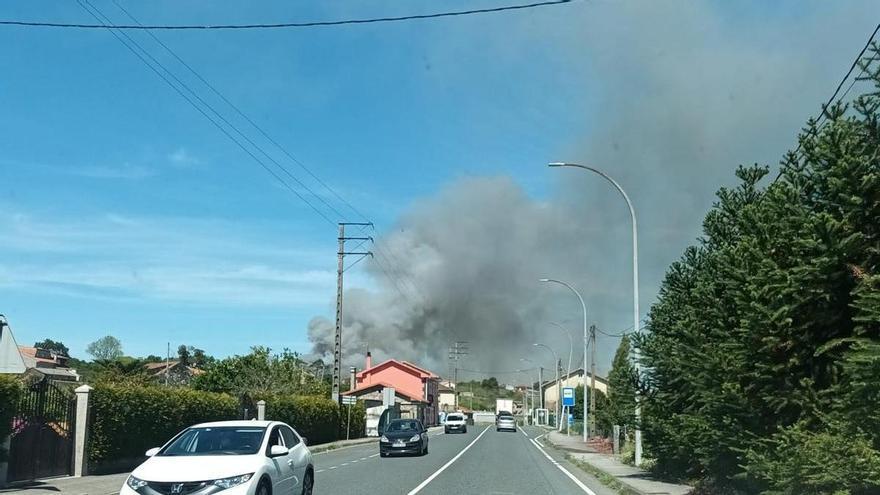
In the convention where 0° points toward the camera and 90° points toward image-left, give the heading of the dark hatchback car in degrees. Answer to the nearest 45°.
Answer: approximately 0°

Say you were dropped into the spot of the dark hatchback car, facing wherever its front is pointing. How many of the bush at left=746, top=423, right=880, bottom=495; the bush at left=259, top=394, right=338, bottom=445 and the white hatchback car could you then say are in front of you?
2

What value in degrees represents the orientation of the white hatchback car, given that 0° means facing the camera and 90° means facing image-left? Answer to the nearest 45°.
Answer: approximately 45°

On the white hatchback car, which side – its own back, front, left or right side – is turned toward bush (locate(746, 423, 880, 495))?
left

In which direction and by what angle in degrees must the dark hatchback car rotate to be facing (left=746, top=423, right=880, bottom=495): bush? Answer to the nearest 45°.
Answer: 0° — it already faces it

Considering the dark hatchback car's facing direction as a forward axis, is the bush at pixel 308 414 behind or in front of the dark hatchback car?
behind

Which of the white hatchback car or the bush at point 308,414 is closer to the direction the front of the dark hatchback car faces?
the white hatchback car

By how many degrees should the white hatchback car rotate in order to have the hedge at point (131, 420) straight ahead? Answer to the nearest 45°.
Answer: approximately 135° to its right

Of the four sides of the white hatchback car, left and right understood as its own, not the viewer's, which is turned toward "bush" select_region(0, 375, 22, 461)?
right
